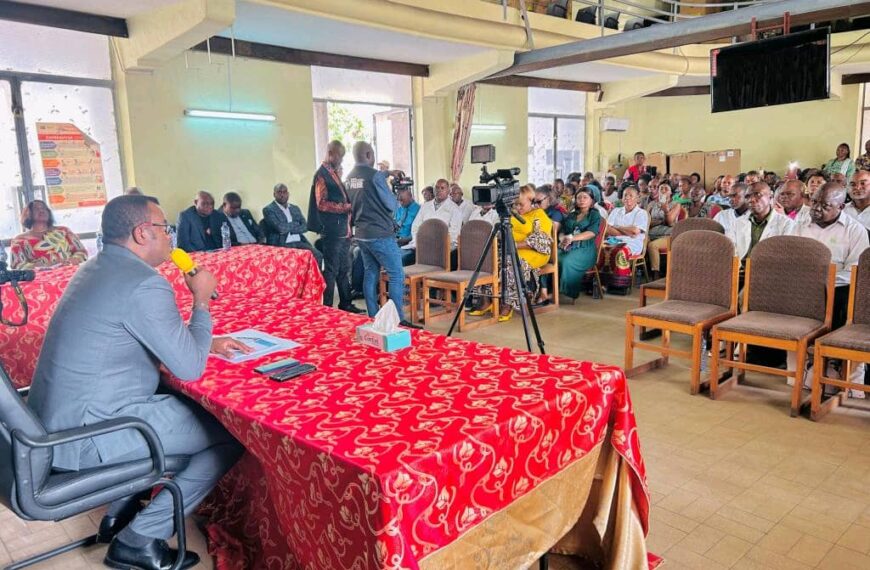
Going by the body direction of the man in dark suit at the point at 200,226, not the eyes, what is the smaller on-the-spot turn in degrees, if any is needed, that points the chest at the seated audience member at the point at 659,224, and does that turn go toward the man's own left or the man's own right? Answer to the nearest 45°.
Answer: approximately 45° to the man's own left

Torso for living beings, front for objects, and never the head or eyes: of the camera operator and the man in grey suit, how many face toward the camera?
0

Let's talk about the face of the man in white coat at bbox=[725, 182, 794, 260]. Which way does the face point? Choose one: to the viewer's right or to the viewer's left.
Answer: to the viewer's left

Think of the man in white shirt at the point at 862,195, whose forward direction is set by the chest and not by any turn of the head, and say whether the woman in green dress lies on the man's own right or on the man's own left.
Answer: on the man's own right

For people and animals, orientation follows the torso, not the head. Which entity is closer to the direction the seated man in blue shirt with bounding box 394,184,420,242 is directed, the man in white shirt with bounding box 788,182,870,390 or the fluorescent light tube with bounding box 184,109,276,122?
the fluorescent light tube

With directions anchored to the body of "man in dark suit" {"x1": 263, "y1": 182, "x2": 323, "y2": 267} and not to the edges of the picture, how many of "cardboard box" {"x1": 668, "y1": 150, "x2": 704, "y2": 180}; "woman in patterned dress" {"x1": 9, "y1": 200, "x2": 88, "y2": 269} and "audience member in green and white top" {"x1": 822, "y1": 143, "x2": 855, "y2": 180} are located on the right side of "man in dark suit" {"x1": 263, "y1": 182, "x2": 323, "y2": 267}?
1

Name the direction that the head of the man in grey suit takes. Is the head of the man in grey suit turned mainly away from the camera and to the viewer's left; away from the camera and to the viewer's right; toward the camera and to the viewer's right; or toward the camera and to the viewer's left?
away from the camera and to the viewer's right

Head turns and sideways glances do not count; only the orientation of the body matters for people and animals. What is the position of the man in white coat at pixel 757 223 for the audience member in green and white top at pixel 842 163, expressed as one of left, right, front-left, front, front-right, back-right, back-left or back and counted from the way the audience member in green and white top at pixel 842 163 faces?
front-left

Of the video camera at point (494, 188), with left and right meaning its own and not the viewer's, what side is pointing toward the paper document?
front

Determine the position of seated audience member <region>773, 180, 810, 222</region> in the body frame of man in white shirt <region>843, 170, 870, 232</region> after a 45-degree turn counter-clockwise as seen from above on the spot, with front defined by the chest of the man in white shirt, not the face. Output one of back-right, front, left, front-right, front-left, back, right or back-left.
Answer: back-right

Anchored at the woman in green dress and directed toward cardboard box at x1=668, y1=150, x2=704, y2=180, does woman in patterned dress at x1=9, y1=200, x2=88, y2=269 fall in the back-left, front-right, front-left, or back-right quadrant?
back-left

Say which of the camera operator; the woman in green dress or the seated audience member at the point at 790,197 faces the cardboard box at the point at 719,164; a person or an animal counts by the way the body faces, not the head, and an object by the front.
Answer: the camera operator
